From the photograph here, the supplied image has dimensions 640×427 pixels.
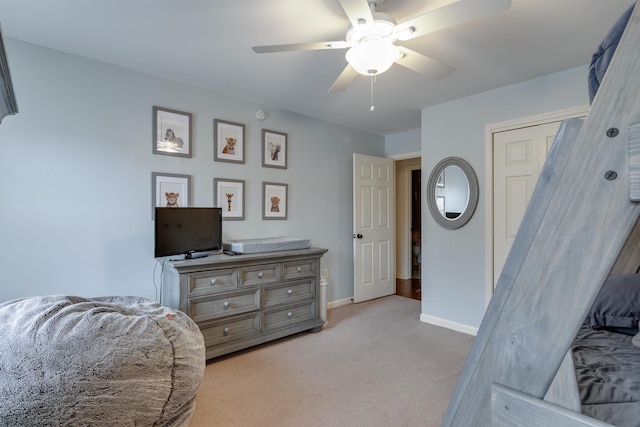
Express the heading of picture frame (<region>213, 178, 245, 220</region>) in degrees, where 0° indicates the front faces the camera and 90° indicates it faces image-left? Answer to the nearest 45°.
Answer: approximately 315°

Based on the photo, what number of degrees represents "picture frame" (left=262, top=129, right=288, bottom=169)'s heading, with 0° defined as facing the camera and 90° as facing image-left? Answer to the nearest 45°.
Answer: approximately 315°

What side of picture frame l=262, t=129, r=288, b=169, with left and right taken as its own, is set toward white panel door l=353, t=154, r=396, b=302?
left

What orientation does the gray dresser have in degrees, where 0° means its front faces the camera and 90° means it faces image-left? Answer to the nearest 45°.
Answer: approximately 315°

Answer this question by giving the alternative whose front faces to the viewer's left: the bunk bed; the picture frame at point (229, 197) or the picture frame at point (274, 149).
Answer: the bunk bed
